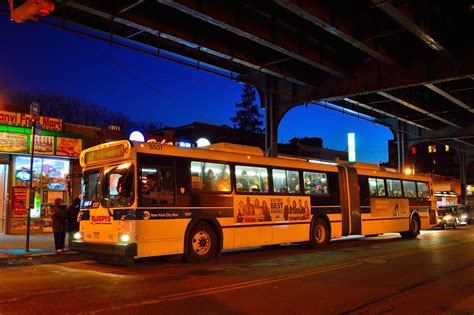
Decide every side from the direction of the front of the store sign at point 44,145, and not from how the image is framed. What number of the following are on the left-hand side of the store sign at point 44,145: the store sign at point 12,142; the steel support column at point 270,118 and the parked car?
2

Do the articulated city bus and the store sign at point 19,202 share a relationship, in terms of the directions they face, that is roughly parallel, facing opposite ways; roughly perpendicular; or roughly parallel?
roughly perpendicular

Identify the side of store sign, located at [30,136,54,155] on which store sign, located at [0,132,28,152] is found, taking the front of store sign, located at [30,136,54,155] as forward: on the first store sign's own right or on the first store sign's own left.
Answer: on the first store sign's own right

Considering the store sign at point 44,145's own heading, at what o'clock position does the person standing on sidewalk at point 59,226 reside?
The person standing on sidewalk is roughly at 12 o'clock from the store sign.

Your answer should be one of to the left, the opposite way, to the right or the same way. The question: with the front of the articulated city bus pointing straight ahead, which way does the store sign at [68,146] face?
to the left

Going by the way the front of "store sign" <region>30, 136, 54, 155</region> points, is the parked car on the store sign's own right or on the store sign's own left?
on the store sign's own left

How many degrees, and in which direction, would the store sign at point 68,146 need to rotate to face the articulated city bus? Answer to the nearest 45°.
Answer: approximately 45° to its left

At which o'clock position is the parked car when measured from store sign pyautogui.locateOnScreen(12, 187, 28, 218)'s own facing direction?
The parked car is roughly at 9 o'clock from the store sign.

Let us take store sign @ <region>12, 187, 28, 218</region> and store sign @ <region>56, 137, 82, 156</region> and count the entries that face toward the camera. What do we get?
2
